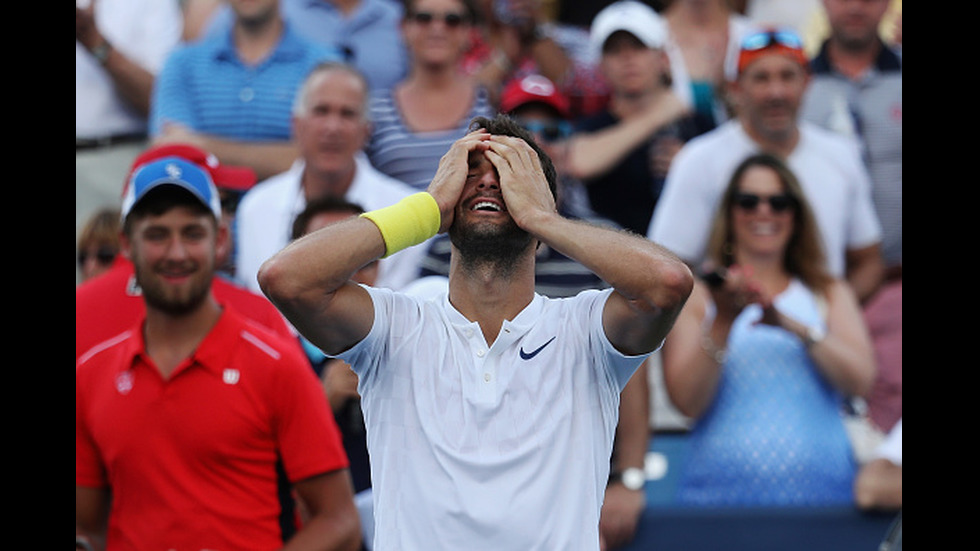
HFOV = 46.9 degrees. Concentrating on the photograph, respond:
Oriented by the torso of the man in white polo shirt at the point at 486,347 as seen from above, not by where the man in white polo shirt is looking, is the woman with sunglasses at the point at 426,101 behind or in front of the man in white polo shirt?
behind

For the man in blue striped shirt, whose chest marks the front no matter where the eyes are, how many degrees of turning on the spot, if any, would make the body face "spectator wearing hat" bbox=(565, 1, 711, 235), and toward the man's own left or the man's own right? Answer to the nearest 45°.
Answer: approximately 90° to the man's own left

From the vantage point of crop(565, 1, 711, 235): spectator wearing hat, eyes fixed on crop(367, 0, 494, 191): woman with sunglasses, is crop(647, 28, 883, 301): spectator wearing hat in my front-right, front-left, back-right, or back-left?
back-left

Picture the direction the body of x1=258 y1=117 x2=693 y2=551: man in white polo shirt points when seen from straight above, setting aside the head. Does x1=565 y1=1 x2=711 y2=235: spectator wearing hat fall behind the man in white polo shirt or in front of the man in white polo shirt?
behind

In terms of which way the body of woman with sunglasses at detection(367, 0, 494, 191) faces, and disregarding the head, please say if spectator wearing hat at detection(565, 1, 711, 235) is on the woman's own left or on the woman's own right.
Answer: on the woman's own left

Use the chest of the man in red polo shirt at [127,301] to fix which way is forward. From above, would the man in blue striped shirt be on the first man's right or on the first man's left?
on the first man's left

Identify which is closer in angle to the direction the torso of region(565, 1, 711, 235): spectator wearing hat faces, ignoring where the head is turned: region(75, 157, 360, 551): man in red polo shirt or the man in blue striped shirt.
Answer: the man in red polo shirt
